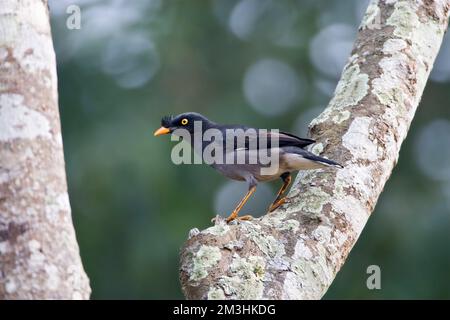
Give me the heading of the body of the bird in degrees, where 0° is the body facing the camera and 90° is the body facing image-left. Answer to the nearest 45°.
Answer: approximately 90°
